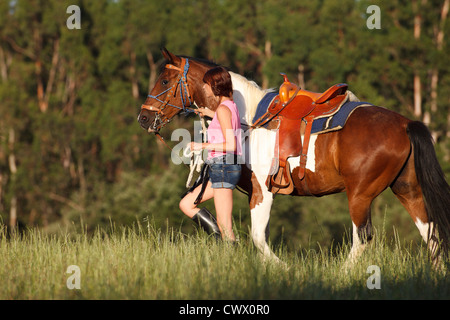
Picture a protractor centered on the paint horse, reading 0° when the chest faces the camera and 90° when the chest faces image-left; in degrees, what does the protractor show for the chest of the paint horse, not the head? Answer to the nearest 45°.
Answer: approximately 90°

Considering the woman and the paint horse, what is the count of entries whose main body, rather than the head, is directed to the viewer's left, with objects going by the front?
2

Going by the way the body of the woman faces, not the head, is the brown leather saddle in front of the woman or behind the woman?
behind

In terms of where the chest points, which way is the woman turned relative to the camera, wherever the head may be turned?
to the viewer's left
